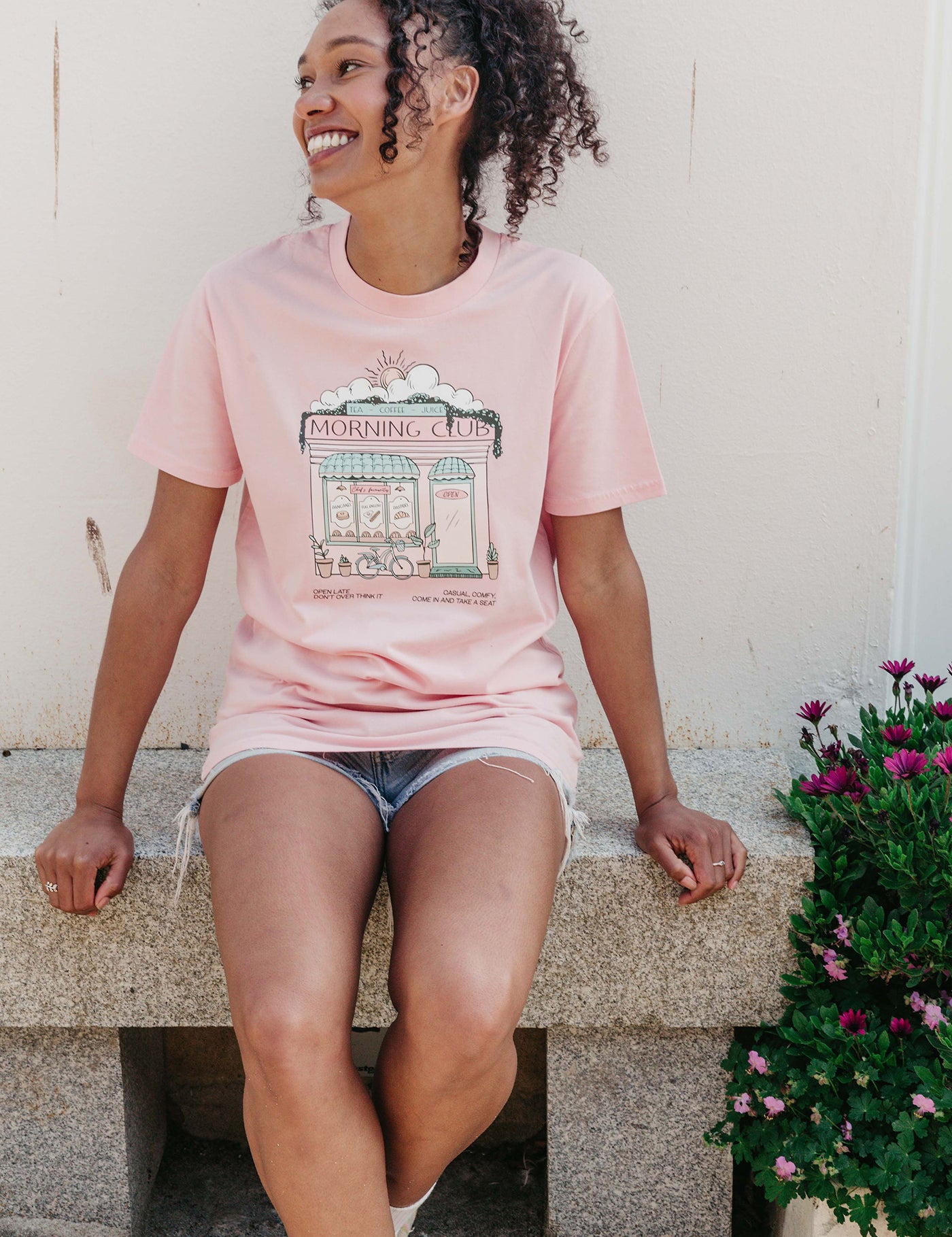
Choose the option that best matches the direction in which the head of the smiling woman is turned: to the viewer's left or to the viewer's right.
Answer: to the viewer's left

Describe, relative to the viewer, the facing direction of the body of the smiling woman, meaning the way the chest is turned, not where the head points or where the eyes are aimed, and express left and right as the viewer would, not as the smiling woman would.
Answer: facing the viewer
